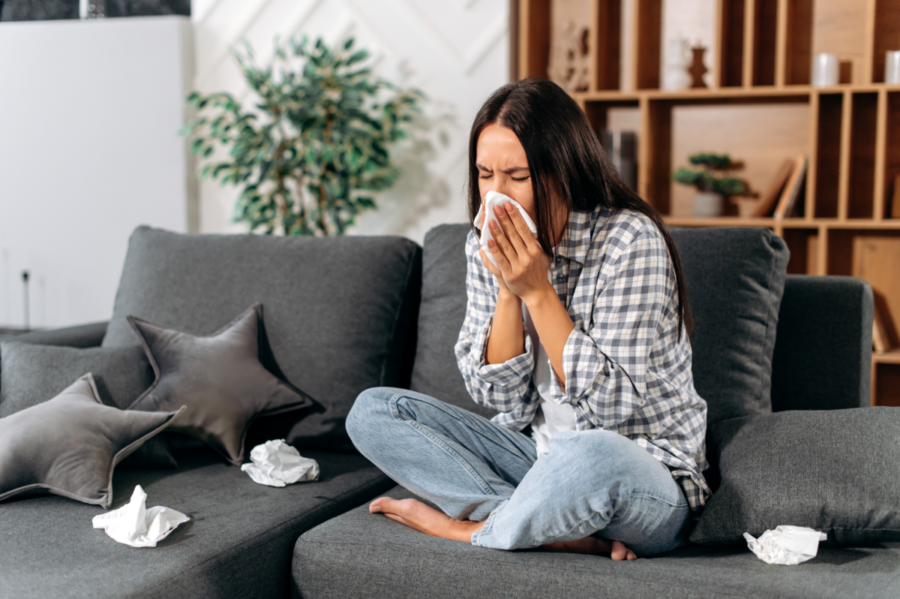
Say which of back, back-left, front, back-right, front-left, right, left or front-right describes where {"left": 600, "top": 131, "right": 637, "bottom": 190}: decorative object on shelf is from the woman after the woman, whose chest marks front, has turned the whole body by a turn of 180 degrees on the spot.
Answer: front-left

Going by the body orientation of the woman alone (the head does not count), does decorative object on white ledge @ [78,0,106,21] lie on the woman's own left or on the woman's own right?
on the woman's own right

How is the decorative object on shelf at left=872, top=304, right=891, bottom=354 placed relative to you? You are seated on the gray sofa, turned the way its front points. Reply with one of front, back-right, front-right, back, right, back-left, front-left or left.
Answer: back-left

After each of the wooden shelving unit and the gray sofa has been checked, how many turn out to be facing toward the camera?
2

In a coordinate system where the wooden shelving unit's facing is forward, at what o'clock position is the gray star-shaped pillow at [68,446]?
The gray star-shaped pillow is roughly at 1 o'clock from the wooden shelving unit.

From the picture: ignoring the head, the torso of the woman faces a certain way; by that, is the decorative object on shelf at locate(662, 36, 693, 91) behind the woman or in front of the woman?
behind

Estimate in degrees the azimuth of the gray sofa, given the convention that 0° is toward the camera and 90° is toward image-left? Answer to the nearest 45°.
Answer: approximately 0°

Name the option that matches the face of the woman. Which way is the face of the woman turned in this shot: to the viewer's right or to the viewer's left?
to the viewer's left

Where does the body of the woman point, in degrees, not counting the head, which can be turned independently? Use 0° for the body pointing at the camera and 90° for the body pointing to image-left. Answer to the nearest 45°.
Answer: approximately 45°

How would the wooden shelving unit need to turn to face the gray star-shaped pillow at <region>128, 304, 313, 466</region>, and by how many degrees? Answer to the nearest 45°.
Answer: approximately 45° to its right

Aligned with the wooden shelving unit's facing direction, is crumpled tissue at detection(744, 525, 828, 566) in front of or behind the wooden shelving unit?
in front

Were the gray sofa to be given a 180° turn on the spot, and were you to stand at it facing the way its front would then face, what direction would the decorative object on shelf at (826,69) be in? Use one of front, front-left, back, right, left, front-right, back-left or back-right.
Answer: front-right

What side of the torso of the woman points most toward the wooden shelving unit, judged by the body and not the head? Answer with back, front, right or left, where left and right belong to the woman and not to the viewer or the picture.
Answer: back
